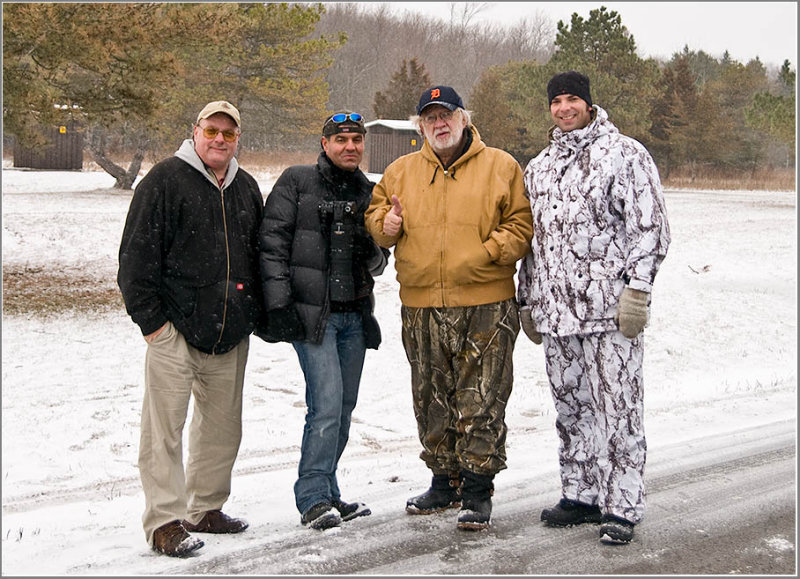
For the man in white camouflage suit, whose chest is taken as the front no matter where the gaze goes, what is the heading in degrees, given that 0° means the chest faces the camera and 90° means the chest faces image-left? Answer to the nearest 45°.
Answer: approximately 45°

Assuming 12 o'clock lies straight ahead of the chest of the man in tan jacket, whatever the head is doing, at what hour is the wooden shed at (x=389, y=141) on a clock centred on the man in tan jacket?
The wooden shed is roughly at 6 o'clock from the man in tan jacket.

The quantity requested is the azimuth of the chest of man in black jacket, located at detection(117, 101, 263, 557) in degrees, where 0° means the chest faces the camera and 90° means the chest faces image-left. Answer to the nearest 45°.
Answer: approximately 315°

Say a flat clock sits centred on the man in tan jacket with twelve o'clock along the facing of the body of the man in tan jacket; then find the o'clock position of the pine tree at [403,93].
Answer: The pine tree is roughly at 6 o'clock from the man in tan jacket.

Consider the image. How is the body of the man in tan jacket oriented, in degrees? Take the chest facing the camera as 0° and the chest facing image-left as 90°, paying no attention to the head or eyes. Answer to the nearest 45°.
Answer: approximately 0°

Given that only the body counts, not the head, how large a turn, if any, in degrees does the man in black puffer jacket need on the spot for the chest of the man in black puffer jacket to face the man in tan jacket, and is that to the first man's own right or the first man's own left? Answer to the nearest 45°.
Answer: approximately 45° to the first man's own left

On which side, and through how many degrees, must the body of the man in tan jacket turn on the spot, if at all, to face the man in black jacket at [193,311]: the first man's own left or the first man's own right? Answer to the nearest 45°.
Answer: approximately 90° to the first man's own right

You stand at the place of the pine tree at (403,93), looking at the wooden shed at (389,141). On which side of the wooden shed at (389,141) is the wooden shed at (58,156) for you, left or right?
right

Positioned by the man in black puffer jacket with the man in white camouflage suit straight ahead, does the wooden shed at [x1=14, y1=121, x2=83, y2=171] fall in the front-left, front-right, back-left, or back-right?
back-left
